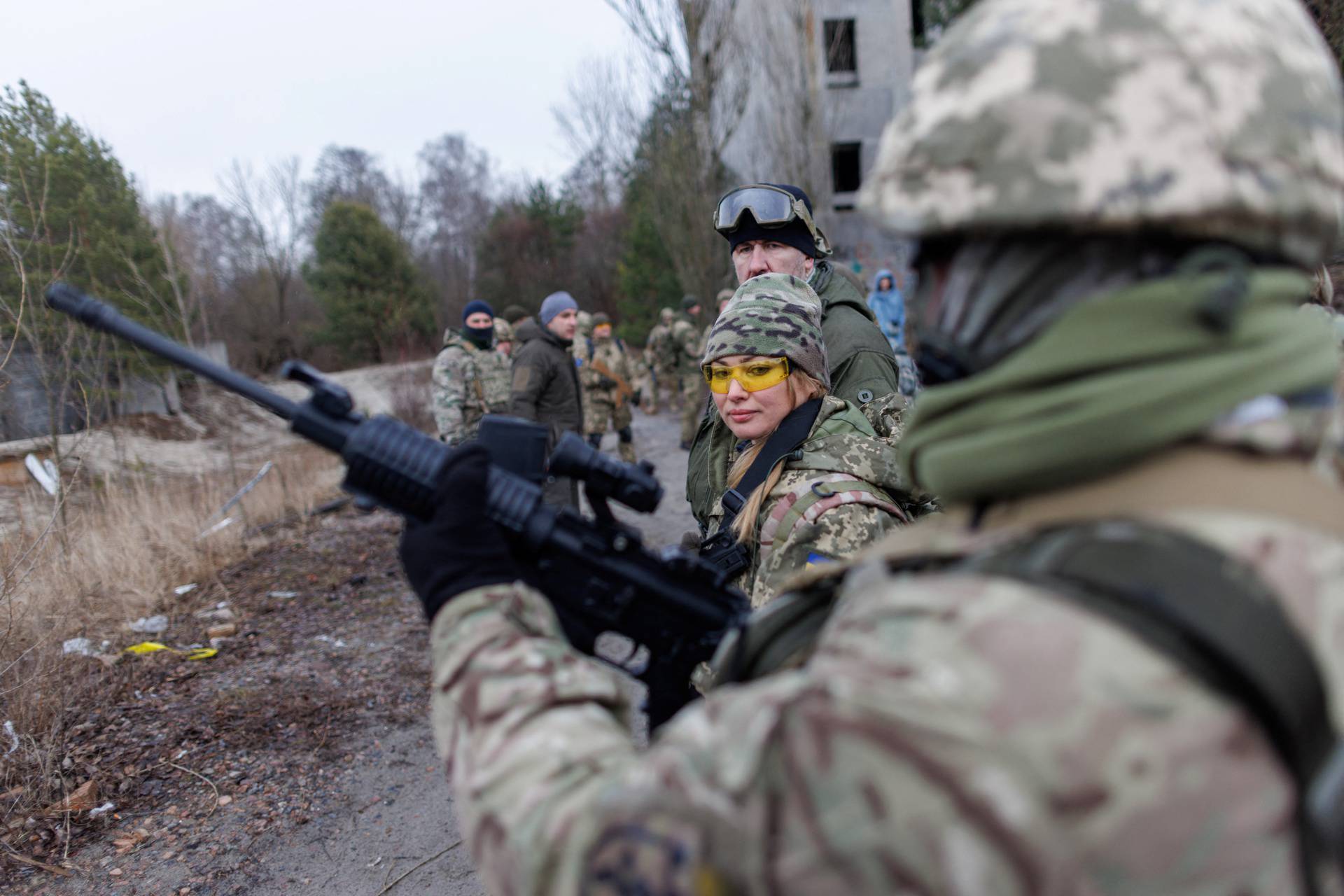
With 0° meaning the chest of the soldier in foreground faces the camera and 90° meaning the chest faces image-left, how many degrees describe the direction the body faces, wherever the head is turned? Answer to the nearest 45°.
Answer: approximately 135°

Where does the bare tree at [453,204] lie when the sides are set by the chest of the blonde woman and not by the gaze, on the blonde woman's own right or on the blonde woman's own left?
on the blonde woman's own right

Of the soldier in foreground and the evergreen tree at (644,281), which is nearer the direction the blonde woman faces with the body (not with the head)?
the soldier in foreground

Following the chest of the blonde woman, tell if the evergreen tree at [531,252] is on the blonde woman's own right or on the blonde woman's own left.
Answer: on the blonde woman's own right

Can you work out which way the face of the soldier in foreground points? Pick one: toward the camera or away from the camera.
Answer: away from the camera

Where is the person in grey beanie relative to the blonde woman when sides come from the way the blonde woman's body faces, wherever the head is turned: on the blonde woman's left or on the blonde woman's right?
on the blonde woman's right

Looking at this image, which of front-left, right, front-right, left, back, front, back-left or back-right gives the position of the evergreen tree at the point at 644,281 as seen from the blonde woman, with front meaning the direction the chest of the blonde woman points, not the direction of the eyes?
back-right

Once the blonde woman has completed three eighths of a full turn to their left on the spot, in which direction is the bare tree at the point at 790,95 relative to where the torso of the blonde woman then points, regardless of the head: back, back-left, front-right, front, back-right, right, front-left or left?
left

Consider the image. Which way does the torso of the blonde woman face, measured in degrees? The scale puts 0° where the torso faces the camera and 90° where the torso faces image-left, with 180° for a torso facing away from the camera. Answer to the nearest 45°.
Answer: approximately 45°

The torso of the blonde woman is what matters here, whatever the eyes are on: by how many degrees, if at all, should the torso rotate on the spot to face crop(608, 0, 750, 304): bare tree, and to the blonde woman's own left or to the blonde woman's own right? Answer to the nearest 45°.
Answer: approximately 135° to the blonde woman's own right

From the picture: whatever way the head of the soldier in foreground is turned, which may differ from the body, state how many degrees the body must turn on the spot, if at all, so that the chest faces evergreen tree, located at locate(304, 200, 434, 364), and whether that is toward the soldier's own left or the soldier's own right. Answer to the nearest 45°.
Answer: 0° — they already face it
